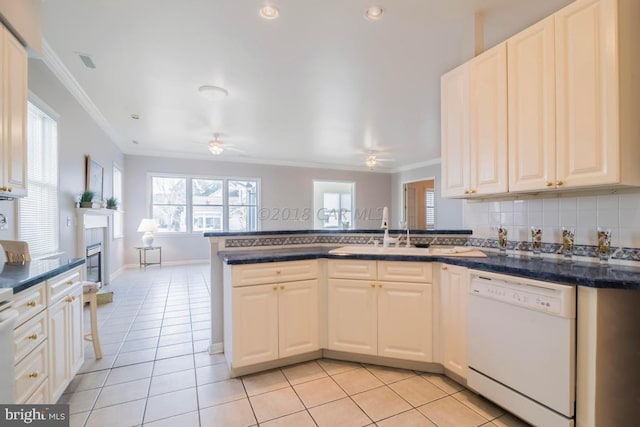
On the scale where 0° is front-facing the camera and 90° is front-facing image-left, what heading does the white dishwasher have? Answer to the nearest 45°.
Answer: approximately 45°

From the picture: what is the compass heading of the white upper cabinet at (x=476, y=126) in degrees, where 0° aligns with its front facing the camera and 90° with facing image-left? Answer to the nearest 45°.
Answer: approximately 45°

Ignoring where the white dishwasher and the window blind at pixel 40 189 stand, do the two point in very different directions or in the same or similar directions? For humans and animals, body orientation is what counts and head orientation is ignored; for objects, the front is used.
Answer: very different directions

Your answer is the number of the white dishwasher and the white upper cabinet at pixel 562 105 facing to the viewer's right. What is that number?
0

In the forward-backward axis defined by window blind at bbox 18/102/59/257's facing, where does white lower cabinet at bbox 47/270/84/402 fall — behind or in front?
in front

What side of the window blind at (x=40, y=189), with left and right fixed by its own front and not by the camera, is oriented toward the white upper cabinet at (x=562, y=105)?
front
